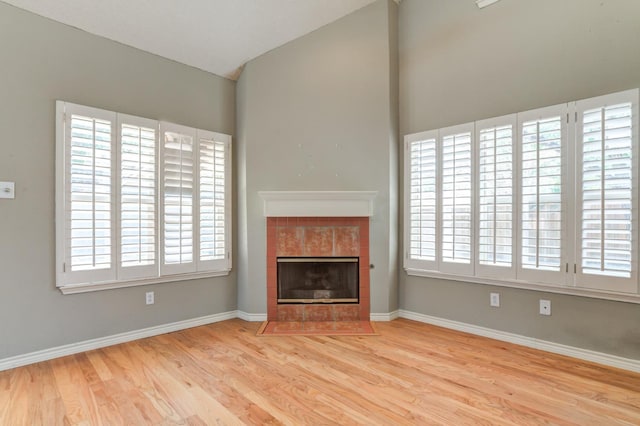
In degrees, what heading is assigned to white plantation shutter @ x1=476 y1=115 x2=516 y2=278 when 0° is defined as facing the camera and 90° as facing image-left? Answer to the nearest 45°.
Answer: approximately 45°

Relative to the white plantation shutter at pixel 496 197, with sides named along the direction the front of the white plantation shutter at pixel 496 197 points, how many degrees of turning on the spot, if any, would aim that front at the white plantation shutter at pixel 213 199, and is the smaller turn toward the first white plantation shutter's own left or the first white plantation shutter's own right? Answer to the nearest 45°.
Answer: approximately 45° to the first white plantation shutter's own right

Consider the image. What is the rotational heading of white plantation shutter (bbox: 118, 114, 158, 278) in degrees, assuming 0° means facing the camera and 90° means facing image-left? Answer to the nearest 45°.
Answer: approximately 315°

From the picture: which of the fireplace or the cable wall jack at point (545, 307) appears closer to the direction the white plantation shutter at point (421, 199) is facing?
the fireplace

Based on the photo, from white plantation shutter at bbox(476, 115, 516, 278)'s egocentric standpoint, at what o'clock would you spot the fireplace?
The fireplace is roughly at 1 o'clock from the white plantation shutter.
